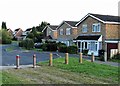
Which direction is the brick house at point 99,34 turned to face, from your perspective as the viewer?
facing the viewer and to the left of the viewer

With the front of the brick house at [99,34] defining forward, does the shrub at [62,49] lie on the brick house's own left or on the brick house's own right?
on the brick house's own right
